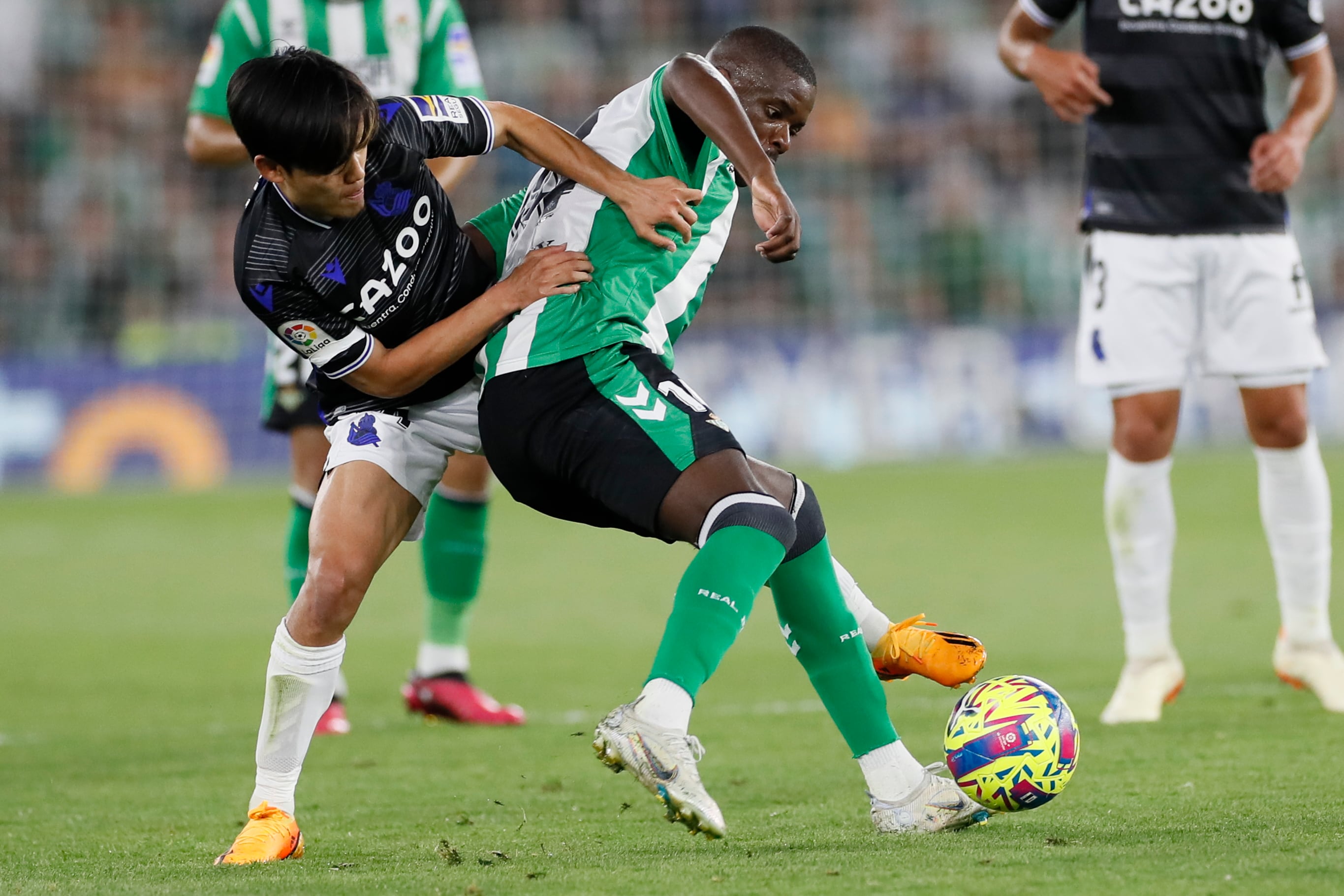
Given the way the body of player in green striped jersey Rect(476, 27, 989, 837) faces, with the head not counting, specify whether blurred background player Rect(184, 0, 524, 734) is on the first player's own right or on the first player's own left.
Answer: on the first player's own left

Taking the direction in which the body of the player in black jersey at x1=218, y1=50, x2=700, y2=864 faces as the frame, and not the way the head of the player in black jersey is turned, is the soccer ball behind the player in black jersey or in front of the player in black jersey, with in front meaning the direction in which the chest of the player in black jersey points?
in front

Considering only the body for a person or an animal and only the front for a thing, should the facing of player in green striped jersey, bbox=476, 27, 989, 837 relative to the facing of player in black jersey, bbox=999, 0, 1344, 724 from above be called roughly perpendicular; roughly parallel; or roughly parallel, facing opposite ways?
roughly perpendicular

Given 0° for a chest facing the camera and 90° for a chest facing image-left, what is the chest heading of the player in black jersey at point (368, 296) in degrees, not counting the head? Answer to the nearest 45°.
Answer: approximately 315°

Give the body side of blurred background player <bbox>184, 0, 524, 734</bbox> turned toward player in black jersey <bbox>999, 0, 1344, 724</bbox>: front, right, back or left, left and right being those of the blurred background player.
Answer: left

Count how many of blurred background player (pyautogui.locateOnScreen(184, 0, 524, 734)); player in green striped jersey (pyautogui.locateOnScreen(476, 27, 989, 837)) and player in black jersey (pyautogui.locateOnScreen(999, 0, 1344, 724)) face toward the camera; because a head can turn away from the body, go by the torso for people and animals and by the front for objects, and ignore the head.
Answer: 2

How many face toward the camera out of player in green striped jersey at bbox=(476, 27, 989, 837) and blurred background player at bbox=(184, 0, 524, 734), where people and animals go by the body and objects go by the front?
1

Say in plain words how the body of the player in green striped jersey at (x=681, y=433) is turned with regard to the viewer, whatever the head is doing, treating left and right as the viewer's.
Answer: facing to the right of the viewer

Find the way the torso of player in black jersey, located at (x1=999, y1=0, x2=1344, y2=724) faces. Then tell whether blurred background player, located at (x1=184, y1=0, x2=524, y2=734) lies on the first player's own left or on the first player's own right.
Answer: on the first player's own right

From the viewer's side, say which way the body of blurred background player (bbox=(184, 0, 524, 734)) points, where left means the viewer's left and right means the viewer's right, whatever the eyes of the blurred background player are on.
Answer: facing the viewer
